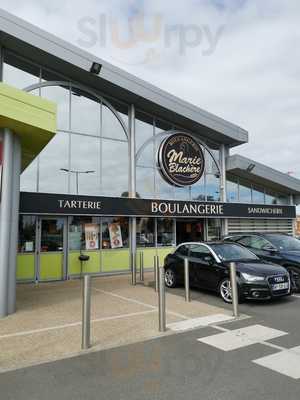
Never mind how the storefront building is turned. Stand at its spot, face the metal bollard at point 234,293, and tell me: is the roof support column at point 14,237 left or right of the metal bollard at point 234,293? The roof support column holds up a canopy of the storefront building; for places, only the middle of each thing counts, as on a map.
right

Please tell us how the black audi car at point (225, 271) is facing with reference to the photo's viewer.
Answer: facing the viewer and to the right of the viewer

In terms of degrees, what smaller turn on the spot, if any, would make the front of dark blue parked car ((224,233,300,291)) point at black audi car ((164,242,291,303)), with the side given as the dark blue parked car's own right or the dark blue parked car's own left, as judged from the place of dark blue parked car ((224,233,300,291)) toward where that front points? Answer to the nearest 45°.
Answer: approximately 90° to the dark blue parked car's own right

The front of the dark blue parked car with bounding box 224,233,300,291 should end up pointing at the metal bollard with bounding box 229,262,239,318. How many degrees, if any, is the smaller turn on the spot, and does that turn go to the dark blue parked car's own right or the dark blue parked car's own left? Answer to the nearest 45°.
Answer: approximately 45° to the dark blue parked car's own right

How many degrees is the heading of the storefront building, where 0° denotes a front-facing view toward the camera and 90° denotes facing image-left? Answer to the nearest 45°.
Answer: approximately 315°

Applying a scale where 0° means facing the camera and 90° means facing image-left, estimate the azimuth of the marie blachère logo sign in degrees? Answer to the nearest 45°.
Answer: approximately 315°

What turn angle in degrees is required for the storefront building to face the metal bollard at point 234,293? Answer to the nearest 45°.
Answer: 0° — it already faces it

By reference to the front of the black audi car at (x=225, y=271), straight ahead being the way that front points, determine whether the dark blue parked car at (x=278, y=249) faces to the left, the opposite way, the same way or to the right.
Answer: the same way

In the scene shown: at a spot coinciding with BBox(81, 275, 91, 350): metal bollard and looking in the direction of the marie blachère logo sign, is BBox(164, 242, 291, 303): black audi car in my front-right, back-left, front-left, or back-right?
front-right

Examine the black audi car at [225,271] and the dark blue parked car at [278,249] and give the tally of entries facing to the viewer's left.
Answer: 0

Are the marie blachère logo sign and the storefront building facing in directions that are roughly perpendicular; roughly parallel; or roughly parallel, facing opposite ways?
roughly parallel

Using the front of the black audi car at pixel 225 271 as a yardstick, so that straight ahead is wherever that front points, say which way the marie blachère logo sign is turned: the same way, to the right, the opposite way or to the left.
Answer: the same way

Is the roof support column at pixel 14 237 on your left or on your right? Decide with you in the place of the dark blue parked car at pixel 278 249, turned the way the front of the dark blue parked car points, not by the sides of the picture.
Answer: on your right

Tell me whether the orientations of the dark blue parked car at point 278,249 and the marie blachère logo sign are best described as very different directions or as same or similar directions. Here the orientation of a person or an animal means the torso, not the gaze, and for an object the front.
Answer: same or similar directions

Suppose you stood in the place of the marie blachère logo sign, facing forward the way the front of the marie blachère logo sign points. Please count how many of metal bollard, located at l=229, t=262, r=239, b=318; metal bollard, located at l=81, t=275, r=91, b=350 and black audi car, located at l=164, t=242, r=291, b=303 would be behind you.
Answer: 0

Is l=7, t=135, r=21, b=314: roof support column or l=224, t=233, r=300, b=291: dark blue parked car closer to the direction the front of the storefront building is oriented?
the dark blue parked car
